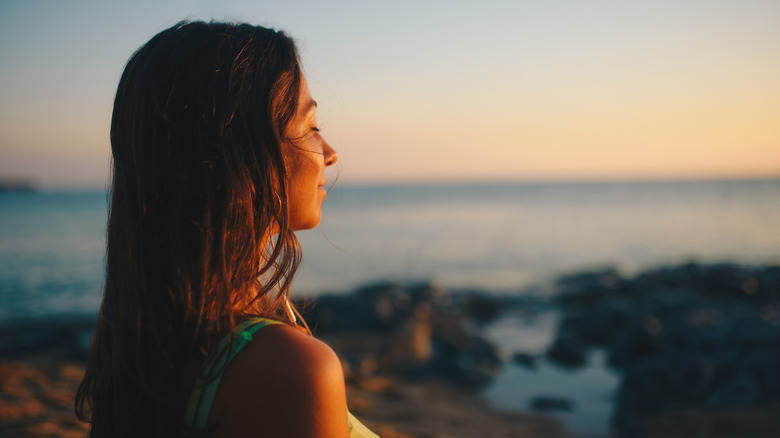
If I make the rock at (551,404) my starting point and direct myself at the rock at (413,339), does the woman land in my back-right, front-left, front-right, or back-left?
back-left

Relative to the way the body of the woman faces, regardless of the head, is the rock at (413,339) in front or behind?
in front

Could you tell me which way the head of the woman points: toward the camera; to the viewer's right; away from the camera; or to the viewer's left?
to the viewer's right

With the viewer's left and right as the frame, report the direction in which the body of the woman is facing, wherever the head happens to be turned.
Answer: facing away from the viewer and to the right of the viewer

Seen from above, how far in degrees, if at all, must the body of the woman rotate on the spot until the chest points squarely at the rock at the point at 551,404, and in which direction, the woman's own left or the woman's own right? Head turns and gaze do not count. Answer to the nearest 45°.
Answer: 0° — they already face it

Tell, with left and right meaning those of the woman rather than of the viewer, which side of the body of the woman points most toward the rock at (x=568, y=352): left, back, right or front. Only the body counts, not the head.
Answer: front

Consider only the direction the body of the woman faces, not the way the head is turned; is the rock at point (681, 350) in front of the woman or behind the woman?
in front
